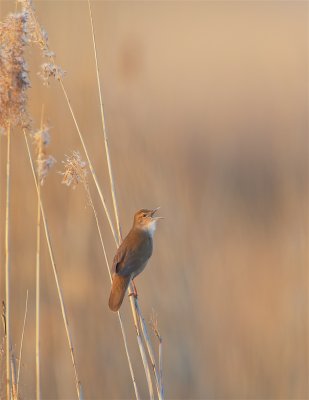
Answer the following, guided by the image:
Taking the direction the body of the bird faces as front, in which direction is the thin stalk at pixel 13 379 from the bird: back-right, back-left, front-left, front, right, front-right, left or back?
back-right

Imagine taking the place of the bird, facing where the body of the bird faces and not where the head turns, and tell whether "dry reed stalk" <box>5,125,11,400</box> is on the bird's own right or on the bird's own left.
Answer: on the bird's own right

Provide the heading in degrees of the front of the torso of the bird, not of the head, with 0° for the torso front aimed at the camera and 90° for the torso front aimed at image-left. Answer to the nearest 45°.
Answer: approximately 270°
